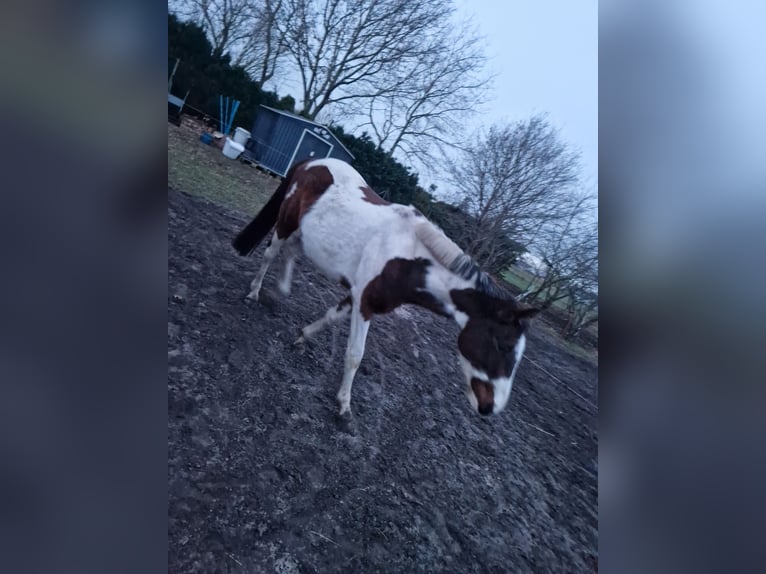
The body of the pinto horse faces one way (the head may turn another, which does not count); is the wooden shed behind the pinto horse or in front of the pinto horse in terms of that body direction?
behind

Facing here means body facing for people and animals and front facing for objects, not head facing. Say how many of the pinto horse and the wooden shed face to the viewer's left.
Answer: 0

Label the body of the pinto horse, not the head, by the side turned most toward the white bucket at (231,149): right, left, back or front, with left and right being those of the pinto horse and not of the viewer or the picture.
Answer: back

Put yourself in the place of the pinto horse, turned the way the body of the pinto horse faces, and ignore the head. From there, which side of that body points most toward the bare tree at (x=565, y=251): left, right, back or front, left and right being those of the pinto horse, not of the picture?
left

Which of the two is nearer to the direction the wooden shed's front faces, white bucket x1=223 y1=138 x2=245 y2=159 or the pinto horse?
the pinto horse

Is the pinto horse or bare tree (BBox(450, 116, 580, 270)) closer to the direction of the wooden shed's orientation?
the pinto horse

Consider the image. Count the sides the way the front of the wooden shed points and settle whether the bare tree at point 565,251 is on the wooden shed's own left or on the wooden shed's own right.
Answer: on the wooden shed's own left

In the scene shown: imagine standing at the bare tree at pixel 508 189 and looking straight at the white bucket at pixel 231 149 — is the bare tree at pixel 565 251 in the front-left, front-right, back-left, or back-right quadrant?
back-left

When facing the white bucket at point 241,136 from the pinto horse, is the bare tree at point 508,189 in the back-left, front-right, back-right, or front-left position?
front-right

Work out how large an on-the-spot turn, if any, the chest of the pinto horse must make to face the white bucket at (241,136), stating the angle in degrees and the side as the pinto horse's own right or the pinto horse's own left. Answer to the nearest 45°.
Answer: approximately 180°

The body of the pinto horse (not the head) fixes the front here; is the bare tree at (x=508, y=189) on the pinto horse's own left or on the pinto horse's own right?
on the pinto horse's own left

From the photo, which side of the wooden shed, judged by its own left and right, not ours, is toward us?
front

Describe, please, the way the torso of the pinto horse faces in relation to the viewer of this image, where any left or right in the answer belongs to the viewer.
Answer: facing the viewer and to the right of the viewer
